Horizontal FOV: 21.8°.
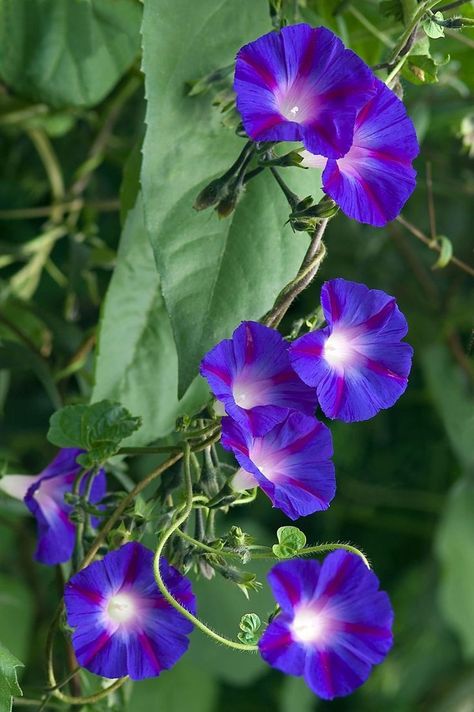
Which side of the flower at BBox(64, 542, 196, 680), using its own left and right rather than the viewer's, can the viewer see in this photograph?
front
